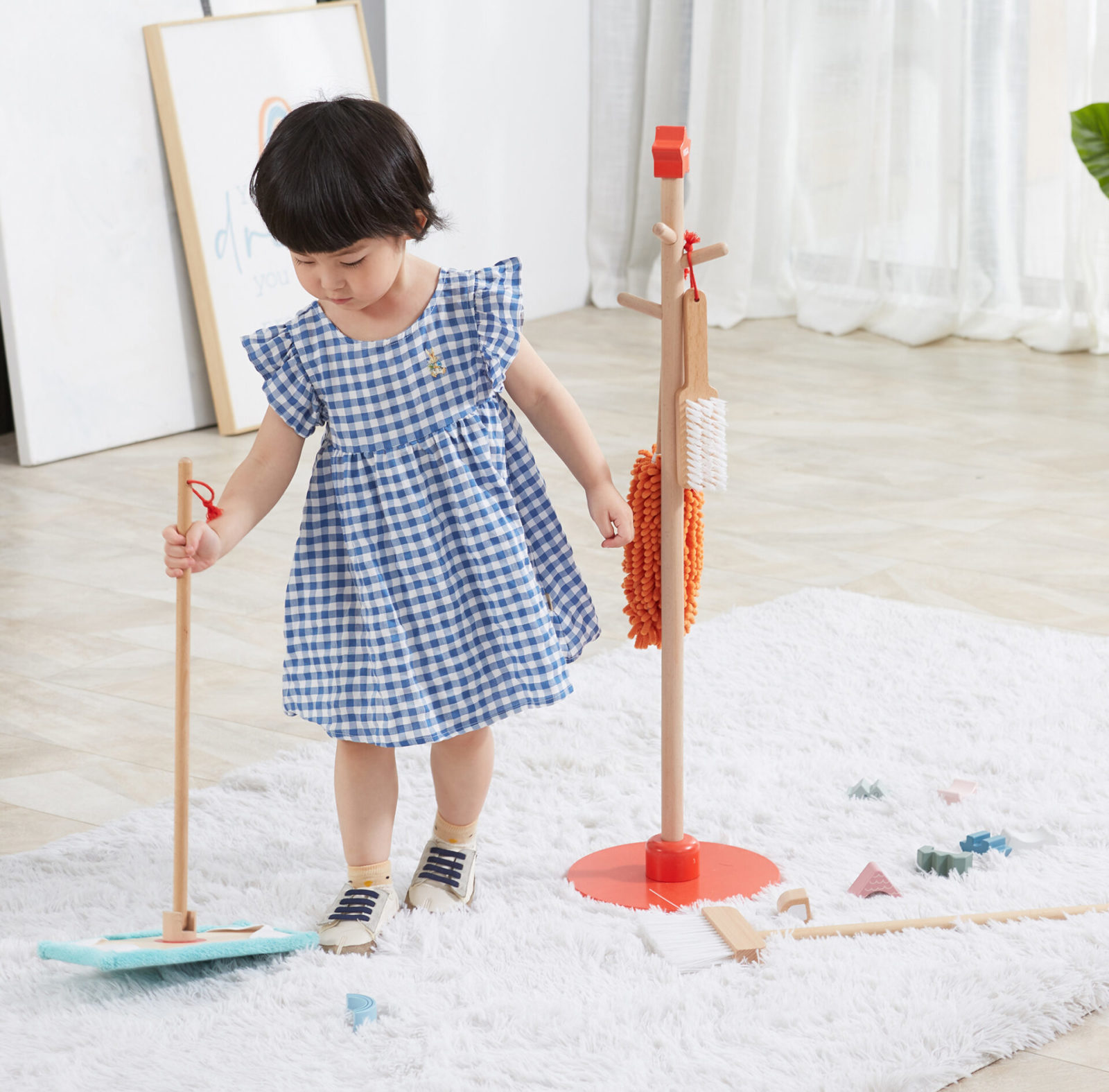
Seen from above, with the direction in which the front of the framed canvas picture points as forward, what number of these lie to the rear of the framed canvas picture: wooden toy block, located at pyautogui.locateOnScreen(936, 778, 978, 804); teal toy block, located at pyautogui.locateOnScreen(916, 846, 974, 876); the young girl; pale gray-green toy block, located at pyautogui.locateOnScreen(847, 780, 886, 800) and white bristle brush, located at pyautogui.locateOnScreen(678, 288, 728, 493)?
0

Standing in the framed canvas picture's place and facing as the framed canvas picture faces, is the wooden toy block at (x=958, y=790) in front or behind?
in front

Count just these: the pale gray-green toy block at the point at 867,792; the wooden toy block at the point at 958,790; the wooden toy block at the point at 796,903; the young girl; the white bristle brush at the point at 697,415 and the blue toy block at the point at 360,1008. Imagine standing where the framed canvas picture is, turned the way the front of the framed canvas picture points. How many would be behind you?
0

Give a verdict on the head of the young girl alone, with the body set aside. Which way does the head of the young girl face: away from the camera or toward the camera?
toward the camera

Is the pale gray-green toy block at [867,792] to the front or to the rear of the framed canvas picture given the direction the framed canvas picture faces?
to the front

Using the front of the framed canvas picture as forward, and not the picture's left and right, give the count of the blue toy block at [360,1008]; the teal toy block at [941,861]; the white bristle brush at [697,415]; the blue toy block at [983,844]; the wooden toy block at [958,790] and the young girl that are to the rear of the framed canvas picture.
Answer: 0
